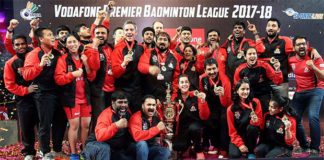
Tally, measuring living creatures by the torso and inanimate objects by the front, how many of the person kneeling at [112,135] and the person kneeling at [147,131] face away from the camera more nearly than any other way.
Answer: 0

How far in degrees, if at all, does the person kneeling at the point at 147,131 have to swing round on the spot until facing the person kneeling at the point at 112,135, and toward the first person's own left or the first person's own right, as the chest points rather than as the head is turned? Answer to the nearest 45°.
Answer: approximately 135° to the first person's own right

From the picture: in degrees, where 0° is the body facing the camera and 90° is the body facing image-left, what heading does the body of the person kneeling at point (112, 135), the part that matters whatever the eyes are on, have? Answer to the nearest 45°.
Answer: approximately 315°

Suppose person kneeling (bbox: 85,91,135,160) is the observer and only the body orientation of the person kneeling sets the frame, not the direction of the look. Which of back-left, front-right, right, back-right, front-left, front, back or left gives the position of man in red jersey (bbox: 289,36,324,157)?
front-left

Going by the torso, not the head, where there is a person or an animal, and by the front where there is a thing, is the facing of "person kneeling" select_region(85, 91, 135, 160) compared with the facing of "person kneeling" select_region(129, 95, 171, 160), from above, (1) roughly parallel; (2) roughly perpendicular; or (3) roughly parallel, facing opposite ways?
roughly parallel

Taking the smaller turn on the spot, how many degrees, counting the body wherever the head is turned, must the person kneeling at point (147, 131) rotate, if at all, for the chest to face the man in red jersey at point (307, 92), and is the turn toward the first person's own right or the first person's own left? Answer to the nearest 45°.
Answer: approximately 45° to the first person's own left
